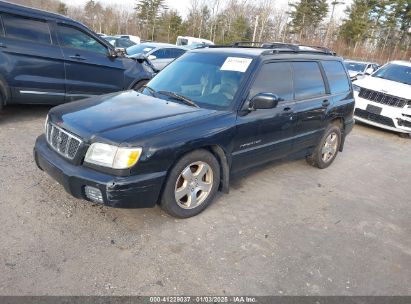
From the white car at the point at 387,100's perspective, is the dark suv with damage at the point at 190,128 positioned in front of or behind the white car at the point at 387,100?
in front

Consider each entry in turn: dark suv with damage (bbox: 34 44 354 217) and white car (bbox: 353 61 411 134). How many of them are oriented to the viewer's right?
0

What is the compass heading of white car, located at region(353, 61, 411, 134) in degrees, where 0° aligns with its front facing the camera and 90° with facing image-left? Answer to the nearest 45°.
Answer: approximately 45°

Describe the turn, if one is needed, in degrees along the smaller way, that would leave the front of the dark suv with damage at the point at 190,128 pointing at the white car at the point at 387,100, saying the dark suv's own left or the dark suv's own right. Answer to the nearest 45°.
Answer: approximately 180°

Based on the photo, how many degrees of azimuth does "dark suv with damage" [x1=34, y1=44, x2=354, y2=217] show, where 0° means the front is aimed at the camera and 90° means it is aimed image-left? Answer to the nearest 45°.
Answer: approximately 45°

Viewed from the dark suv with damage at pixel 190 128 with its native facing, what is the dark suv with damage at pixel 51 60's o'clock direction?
the dark suv with damage at pixel 51 60 is roughly at 3 o'clock from the dark suv with damage at pixel 190 128.
